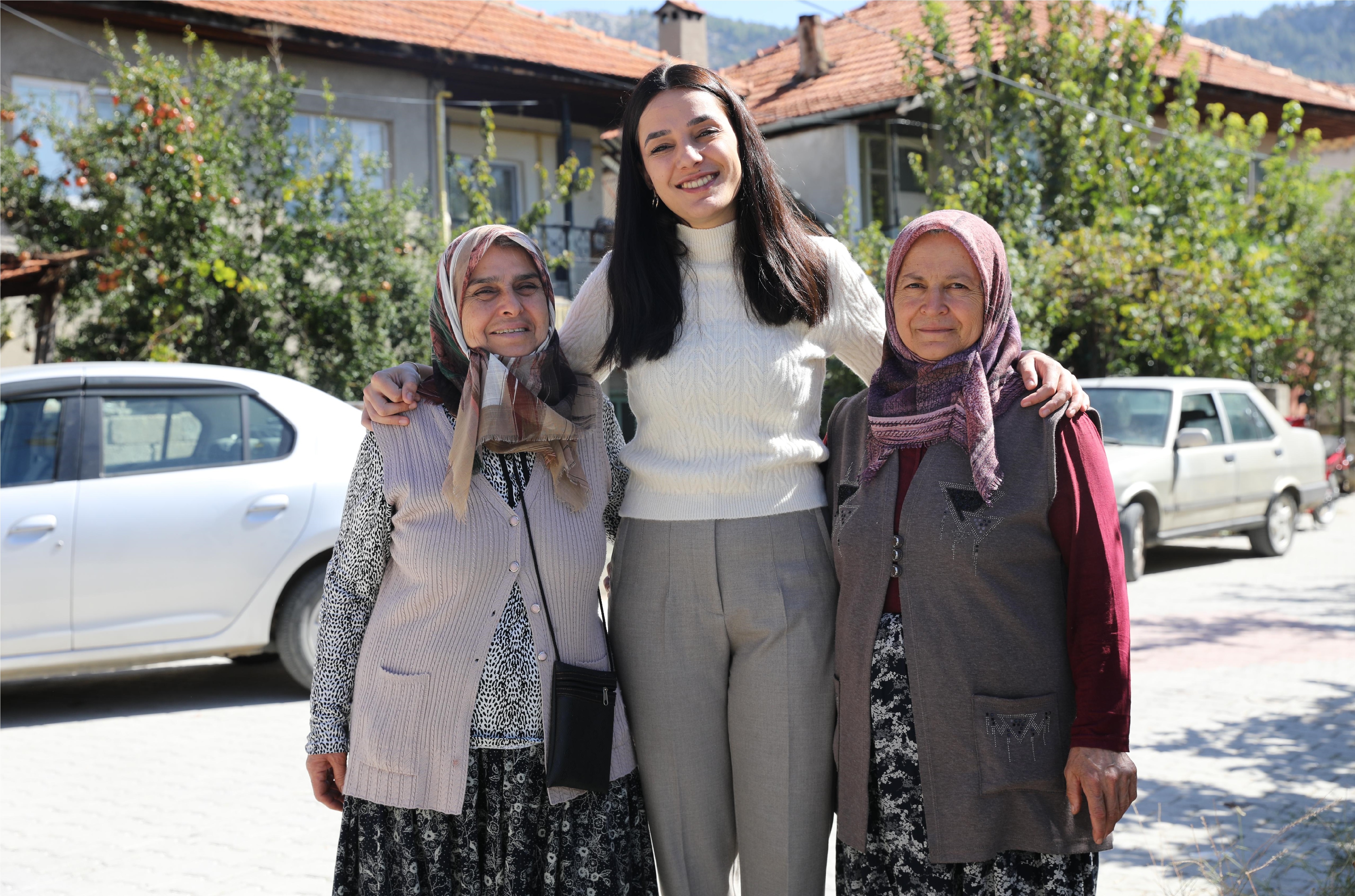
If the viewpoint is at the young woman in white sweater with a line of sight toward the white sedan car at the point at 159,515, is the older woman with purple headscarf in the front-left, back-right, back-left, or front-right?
back-right

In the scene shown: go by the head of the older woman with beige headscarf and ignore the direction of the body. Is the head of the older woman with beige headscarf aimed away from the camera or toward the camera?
toward the camera

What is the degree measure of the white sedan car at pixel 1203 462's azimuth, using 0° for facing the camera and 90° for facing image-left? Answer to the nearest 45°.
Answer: approximately 45°

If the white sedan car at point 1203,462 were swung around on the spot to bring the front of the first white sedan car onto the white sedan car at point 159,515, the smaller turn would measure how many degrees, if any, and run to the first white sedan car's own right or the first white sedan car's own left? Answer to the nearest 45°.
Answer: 0° — it already faces it

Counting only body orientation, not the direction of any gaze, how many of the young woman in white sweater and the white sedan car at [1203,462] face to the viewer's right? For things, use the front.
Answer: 0

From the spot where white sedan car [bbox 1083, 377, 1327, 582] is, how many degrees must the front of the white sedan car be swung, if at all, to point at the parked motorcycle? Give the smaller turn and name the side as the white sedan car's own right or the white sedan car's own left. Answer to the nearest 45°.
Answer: approximately 135° to the white sedan car's own right

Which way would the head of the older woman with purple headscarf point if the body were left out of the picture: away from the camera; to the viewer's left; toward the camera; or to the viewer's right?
toward the camera

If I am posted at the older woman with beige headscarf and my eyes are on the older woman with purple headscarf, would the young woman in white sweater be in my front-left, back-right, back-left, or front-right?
front-left

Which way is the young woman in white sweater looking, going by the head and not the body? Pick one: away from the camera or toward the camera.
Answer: toward the camera

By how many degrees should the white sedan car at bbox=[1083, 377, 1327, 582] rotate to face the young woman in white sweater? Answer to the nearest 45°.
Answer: approximately 45° to its left

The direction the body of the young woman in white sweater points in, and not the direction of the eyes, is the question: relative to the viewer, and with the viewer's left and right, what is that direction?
facing the viewer

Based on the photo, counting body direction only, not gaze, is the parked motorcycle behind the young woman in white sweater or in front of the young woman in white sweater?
behind

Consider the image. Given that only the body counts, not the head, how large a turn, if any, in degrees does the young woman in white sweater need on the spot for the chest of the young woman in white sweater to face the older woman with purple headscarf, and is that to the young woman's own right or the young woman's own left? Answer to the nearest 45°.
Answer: approximately 45° to the young woman's own left
